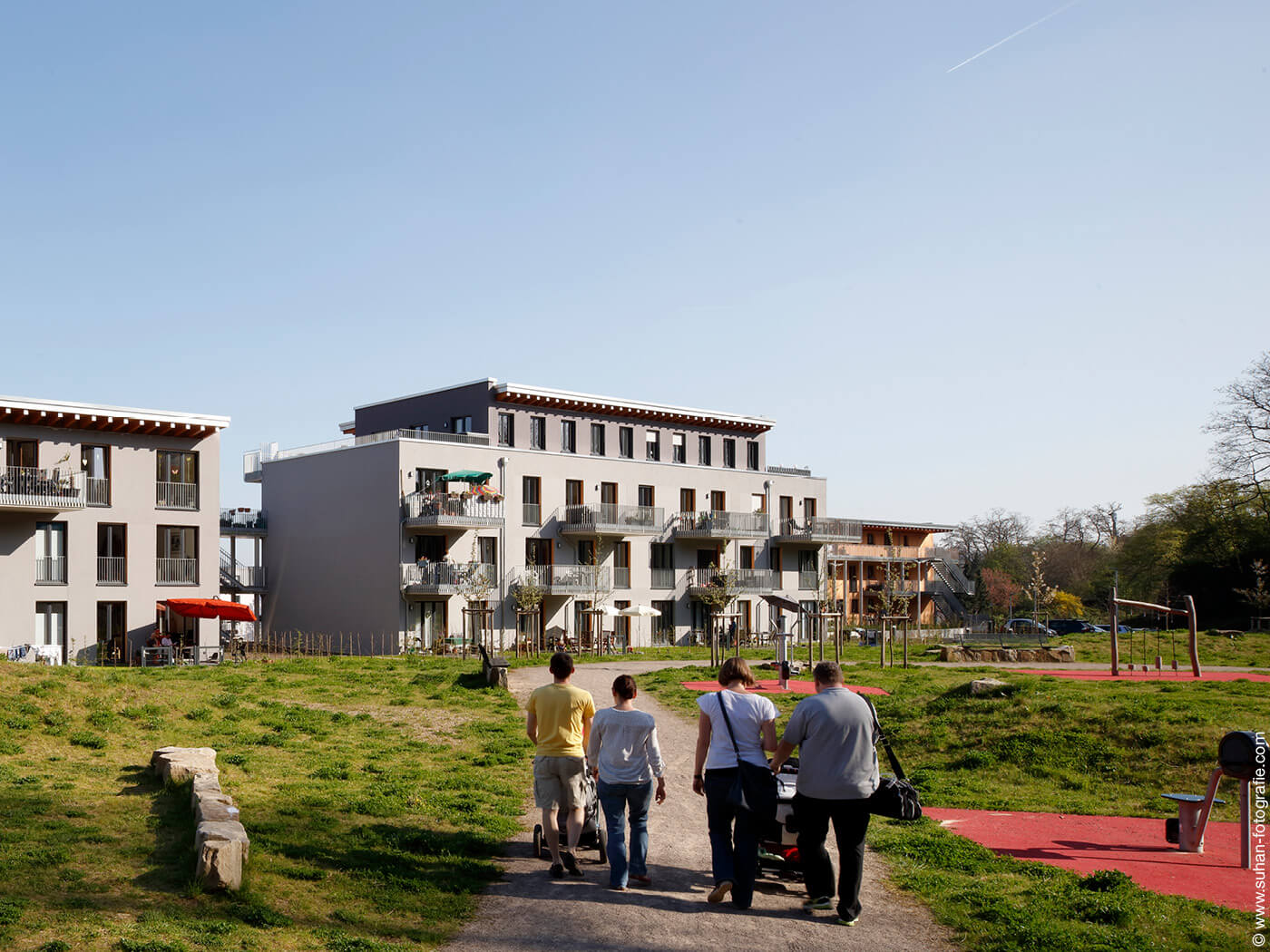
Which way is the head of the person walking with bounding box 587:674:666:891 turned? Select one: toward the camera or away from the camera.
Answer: away from the camera

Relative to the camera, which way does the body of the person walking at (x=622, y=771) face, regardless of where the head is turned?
away from the camera

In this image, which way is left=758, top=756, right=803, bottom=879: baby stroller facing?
away from the camera

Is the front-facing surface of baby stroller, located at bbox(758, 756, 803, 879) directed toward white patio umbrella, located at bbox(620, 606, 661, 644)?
yes

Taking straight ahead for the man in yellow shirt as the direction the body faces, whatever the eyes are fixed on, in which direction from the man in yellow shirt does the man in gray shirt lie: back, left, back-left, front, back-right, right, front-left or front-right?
back-right

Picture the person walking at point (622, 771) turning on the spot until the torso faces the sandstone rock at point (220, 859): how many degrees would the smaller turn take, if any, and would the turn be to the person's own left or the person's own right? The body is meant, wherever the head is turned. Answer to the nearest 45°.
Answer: approximately 90° to the person's own left

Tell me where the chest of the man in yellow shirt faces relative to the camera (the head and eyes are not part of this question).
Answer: away from the camera

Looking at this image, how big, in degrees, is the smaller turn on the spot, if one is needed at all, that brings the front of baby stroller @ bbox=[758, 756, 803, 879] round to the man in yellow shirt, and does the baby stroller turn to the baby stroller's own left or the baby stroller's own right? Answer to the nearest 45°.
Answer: approximately 90° to the baby stroller's own left

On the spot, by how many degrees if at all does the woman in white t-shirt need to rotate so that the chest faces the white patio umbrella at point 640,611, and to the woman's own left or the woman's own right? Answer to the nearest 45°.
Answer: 0° — they already face it

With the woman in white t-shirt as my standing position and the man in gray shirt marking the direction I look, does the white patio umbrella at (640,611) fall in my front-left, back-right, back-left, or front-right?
back-left

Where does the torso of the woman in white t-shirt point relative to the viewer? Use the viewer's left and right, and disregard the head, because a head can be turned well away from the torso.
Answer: facing away from the viewer
